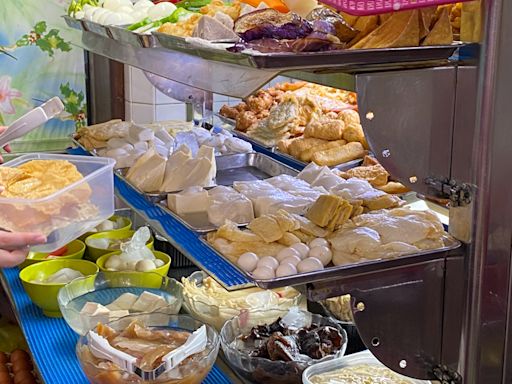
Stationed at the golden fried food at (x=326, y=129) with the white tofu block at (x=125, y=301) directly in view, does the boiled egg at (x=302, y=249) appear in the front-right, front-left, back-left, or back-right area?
front-left

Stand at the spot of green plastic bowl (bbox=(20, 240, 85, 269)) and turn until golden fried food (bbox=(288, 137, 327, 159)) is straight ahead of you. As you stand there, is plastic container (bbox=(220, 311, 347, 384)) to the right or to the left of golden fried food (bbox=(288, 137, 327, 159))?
right

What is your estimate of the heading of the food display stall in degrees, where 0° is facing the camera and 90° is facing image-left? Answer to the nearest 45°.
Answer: approximately 45°
